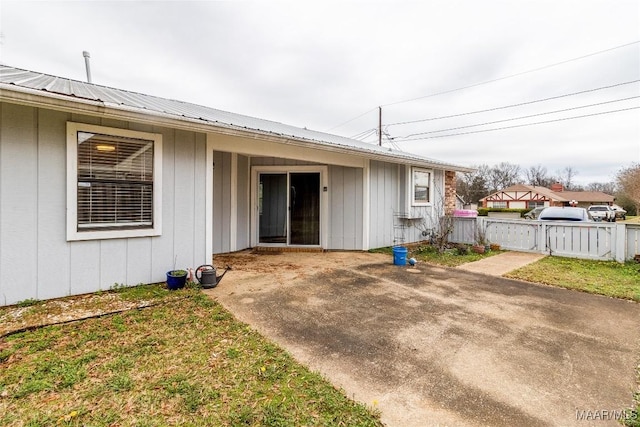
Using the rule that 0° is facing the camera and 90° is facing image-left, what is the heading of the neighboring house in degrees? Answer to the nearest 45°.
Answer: approximately 0°

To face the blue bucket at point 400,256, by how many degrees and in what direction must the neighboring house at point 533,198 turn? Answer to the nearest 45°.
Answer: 0° — it already faces it

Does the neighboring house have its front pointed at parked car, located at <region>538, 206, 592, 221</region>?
yes

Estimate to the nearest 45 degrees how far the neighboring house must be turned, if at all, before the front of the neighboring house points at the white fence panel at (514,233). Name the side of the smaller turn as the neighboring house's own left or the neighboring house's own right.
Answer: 0° — it already faces it

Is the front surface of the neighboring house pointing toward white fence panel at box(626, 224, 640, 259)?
yes

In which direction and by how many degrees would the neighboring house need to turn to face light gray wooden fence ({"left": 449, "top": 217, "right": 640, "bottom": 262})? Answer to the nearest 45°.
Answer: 0° — it already faces it
